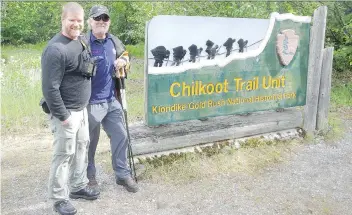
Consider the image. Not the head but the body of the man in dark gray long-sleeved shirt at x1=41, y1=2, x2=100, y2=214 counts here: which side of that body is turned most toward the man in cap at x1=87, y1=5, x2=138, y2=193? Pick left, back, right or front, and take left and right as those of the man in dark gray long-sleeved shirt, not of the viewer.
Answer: left

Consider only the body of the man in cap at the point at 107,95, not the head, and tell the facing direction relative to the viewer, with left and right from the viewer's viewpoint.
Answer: facing the viewer

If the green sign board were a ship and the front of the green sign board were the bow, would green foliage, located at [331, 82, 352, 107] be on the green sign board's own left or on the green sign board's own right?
on the green sign board's own left

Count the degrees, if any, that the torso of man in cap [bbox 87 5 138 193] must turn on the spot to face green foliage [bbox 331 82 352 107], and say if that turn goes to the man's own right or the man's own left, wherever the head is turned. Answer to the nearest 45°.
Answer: approximately 135° to the man's own left

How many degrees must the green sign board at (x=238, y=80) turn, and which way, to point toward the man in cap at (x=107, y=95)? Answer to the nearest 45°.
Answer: approximately 90° to its right

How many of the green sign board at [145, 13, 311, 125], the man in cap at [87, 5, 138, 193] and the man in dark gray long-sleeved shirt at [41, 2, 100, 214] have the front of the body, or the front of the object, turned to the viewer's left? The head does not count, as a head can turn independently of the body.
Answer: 0

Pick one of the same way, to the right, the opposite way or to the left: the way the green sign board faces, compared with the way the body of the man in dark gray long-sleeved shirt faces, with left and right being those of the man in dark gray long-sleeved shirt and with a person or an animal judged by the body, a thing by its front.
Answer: the same way

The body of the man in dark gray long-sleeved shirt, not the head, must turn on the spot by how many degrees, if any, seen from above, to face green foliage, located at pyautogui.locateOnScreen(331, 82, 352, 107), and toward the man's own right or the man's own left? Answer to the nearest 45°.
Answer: approximately 90° to the man's own left

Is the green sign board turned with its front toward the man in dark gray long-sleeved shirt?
no

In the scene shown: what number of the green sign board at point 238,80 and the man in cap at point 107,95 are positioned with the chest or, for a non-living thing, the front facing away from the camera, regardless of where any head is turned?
0

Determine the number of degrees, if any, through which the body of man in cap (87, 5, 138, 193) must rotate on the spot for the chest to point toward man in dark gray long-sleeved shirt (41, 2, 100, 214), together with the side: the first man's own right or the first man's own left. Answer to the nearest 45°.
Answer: approximately 45° to the first man's own right

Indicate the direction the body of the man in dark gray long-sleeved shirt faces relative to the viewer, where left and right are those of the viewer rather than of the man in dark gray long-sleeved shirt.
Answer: facing the viewer and to the right of the viewer

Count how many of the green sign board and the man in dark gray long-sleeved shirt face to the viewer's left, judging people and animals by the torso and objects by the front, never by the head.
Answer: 0

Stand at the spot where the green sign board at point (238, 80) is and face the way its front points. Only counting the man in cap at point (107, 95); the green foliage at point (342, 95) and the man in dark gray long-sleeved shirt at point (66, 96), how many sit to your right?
2

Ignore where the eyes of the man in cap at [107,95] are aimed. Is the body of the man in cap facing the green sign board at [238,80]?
no
